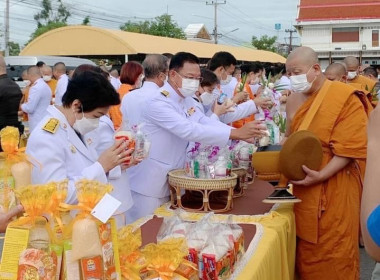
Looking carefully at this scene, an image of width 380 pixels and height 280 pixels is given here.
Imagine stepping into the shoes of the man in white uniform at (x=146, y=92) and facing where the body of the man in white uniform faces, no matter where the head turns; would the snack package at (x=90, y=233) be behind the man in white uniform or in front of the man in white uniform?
behind

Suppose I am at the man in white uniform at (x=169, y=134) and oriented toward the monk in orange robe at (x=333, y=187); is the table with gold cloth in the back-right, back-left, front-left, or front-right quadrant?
front-right

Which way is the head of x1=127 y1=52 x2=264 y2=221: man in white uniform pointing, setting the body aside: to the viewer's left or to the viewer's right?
to the viewer's right

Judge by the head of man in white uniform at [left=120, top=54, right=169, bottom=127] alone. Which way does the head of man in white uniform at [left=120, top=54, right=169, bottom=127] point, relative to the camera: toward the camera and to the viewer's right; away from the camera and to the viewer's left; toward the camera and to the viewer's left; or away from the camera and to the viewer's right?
away from the camera and to the viewer's right

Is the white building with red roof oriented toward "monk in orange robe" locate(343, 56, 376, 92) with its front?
yes

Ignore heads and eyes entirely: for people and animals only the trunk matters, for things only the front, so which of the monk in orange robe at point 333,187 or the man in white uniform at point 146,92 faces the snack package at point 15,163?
the monk in orange robe

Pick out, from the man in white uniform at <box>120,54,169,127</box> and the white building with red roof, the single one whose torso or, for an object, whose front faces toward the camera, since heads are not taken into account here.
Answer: the white building with red roof

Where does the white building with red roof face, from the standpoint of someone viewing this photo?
facing the viewer

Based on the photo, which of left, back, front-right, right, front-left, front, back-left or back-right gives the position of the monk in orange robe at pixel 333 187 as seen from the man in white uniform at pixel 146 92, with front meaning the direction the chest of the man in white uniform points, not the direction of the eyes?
right

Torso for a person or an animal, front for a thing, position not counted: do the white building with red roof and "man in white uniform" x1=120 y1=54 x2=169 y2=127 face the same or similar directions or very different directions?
very different directions

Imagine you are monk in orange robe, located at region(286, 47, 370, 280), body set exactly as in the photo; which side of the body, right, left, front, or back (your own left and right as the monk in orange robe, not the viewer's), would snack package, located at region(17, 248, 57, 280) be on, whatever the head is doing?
front

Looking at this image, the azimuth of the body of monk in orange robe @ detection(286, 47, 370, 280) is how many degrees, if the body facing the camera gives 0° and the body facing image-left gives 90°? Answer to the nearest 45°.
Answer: approximately 45°

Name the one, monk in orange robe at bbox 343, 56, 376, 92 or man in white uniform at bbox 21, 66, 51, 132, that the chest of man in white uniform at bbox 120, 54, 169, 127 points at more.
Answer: the monk in orange robe
